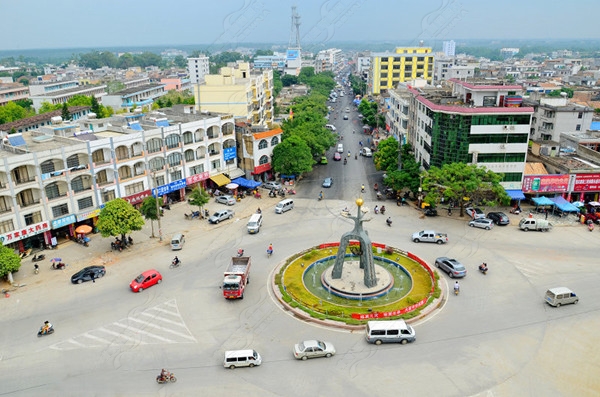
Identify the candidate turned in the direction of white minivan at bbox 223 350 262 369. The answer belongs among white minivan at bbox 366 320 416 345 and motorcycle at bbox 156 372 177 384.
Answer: the motorcycle

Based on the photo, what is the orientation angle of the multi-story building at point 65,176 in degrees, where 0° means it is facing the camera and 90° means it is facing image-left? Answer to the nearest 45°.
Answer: approximately 315°

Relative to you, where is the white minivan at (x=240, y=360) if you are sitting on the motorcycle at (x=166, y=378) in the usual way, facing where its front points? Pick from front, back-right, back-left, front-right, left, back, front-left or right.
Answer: front

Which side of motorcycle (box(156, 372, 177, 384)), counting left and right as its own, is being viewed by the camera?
right

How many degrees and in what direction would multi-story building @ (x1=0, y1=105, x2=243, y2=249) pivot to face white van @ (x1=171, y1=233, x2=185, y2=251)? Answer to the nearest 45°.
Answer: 0° — it already faces it

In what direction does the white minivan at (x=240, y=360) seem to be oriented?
to the viewer's right

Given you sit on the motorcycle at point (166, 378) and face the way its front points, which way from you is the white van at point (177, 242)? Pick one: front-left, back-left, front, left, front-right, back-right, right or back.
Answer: left

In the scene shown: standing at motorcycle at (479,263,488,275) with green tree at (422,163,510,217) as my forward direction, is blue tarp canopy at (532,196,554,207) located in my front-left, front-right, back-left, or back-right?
front-right

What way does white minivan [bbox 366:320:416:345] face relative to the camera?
to the viewer's right

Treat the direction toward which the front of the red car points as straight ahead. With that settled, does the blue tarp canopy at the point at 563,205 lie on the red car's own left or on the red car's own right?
on the red car's own left

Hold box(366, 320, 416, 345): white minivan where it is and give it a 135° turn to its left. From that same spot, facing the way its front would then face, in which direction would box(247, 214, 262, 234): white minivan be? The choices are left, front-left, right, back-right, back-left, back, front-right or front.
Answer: front

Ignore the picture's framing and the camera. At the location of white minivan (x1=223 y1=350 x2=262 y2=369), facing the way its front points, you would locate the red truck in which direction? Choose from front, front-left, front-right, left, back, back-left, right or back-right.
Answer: left

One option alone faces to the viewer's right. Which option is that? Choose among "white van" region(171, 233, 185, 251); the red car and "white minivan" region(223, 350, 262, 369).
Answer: the white minivan

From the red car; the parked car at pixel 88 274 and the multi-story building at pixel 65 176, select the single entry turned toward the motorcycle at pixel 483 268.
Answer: the multi-story building

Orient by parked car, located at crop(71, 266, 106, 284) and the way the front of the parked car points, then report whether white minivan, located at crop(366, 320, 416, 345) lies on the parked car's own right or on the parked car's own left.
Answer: on the parked car's own left

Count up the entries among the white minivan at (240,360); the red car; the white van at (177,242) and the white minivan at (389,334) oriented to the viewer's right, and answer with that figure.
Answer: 2

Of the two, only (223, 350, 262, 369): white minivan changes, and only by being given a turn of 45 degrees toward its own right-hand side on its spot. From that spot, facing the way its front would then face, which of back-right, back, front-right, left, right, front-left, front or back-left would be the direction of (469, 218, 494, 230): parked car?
left

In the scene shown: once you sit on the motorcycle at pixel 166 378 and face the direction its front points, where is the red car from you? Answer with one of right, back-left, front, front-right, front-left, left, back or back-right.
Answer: left
